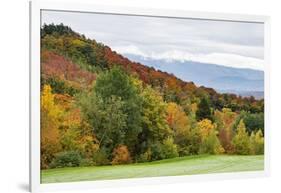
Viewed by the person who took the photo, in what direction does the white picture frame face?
facing the viewer and to the right of the viewer
